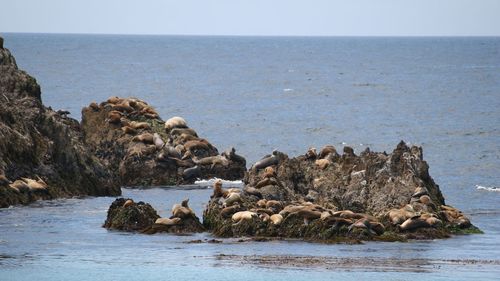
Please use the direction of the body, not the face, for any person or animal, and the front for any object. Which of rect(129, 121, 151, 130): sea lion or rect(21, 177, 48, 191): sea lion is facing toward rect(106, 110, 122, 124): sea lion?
rect(129, 121, 151, 130): sea lion

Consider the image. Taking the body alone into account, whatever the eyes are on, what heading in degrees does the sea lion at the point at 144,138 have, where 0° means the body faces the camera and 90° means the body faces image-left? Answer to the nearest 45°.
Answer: approximately 90°

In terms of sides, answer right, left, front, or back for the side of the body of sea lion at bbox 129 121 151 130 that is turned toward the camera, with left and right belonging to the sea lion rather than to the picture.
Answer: left

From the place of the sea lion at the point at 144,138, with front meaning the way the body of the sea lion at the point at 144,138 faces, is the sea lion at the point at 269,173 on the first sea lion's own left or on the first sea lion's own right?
on the first sea lion's own left
